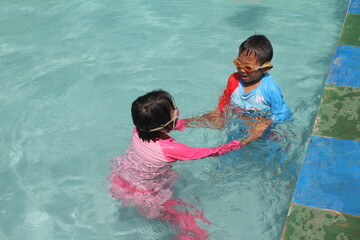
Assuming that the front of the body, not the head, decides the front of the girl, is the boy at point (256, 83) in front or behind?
in front

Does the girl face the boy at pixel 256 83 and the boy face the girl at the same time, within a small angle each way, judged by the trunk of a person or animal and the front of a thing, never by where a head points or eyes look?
yes

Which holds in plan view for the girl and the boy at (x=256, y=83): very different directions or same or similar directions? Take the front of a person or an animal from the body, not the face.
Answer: very different directions

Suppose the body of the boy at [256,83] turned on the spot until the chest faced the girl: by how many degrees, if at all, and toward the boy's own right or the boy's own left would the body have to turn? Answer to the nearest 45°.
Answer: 0° — they already face them

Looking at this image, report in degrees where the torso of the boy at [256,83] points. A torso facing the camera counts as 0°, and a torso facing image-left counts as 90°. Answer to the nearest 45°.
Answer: approximately 45°

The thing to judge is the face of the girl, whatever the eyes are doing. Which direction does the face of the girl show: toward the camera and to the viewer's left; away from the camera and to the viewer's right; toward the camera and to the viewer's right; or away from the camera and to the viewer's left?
away from the camera and to the viewer's right

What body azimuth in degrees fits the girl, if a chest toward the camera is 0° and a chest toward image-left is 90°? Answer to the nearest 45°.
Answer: approximately 225°
